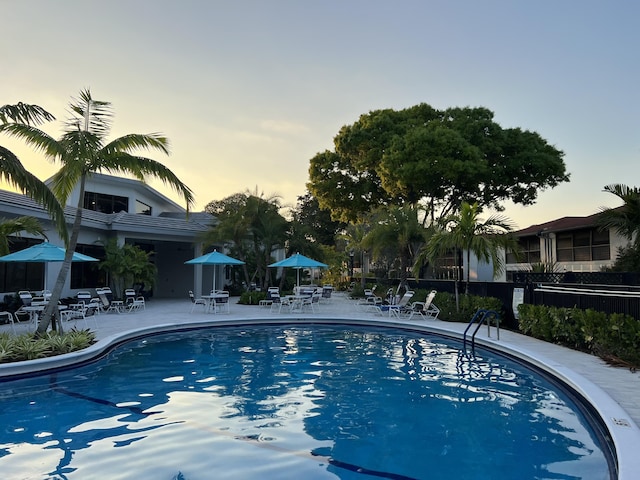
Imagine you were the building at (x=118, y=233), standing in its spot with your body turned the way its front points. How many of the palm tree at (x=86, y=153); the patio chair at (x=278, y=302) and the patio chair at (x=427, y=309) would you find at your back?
0

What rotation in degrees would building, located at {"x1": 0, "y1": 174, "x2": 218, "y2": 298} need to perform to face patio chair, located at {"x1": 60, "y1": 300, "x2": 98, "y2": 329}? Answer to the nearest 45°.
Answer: approximately 45° to its right

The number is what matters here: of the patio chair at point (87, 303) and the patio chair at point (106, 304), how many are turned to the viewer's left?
0

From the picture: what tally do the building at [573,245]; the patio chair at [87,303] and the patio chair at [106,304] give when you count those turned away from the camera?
0

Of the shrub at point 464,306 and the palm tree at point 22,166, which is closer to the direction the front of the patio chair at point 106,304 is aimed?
the shrub

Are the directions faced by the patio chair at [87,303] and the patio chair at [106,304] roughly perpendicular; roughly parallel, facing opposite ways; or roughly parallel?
roughly parallel

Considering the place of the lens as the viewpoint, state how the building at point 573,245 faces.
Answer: facing the viewer and to the left of the viewer

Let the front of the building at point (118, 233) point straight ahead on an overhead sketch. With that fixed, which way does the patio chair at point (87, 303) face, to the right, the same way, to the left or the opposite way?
the same way

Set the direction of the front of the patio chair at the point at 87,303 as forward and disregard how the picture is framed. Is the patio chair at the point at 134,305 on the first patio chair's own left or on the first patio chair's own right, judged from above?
on the first patio chair's own left

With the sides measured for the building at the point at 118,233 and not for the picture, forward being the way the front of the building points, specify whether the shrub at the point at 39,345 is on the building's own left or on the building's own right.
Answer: on the building's own right

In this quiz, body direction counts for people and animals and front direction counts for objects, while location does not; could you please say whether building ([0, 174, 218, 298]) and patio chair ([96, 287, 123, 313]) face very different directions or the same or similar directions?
same or similar directions
